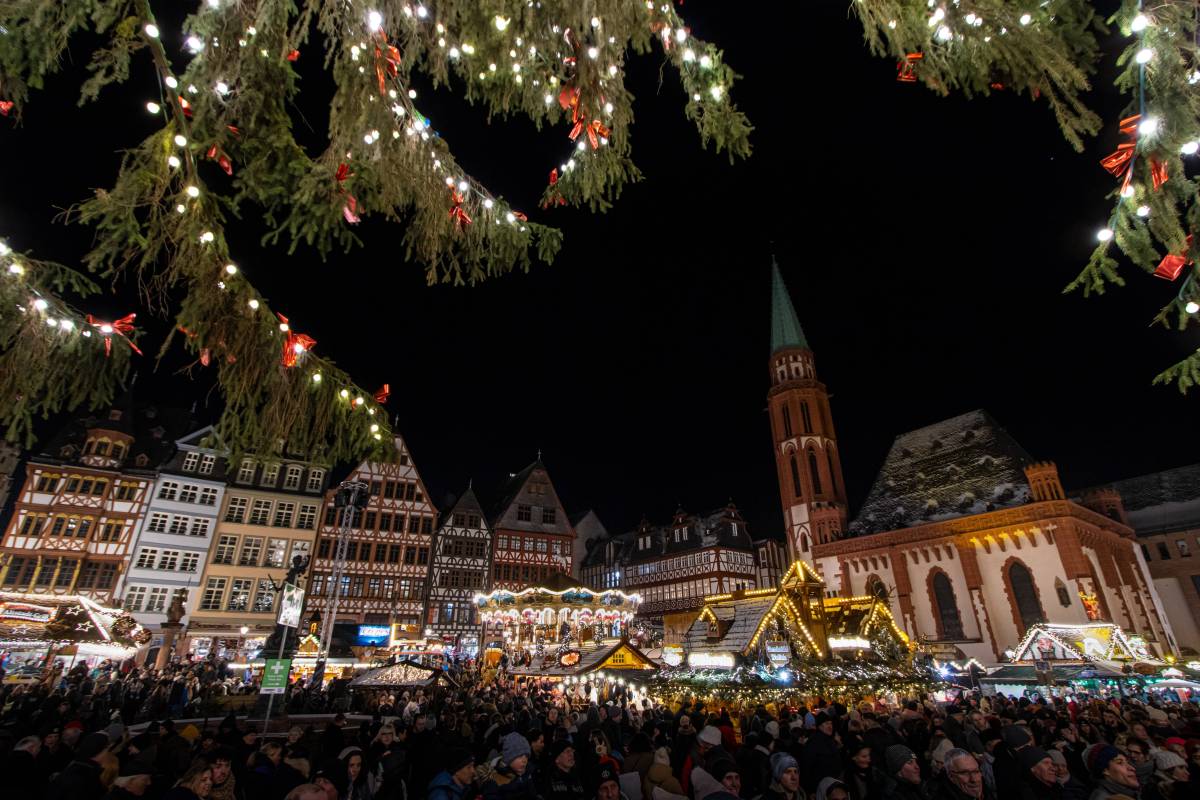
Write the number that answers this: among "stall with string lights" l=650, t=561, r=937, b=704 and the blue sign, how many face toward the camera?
2

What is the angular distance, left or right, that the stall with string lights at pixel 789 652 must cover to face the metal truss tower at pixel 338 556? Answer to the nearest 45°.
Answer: approximately 90° to its right

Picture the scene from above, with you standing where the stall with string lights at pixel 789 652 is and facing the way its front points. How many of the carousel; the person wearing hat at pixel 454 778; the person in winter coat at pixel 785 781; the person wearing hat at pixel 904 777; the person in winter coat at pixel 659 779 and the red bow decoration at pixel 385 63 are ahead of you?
5

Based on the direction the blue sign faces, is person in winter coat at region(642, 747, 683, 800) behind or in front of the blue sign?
in front

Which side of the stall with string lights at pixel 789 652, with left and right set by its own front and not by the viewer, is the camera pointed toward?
front

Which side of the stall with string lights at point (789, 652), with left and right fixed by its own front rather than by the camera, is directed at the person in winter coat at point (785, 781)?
front

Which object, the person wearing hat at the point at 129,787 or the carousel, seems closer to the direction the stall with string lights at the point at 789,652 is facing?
the person wearing hat

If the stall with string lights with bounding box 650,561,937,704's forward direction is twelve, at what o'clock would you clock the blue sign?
The blue sign is roughly at 4 o'clock from the stall with string lights.

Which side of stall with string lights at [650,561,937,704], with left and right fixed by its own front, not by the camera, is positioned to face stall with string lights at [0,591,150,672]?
right

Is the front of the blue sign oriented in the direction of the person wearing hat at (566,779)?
yes

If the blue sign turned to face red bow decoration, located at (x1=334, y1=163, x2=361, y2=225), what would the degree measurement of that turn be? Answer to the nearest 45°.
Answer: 0° — it already faces it

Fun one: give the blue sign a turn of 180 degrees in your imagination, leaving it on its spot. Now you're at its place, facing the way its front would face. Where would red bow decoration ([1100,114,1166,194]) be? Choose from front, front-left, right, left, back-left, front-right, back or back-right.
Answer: back

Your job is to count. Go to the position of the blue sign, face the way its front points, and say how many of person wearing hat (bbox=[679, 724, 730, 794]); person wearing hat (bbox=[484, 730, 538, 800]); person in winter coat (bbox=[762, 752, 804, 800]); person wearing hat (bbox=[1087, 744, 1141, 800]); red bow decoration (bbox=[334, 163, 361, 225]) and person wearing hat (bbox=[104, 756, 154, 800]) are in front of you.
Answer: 6
